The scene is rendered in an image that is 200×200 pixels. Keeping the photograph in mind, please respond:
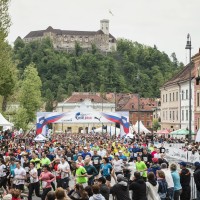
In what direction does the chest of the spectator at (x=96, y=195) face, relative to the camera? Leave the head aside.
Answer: away from the camera

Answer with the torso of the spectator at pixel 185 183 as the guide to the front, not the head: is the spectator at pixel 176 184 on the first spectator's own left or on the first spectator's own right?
on the first spectator's own left

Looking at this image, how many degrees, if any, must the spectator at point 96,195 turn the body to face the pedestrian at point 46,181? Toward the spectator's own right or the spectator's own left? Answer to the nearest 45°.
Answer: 0° — they already face them

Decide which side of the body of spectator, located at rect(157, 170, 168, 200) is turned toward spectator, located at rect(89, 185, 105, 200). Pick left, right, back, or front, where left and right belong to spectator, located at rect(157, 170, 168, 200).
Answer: left

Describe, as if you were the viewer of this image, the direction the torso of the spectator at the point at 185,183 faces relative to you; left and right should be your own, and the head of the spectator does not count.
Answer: facing away from the viewer and to the left of the viewer

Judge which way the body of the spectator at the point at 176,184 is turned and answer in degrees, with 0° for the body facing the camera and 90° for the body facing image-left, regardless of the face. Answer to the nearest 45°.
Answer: approximately 135°

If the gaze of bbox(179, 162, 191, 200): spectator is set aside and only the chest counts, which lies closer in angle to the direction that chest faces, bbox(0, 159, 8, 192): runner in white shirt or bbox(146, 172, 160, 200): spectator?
the runner in white shirt
